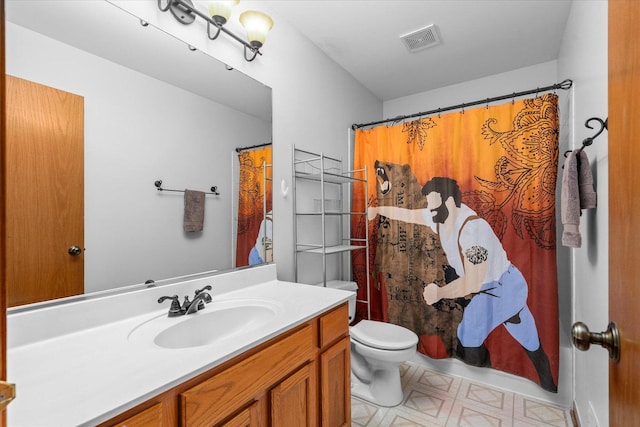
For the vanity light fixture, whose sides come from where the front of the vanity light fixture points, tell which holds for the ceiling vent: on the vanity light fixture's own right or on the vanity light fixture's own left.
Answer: on the vanity light fixture's own left

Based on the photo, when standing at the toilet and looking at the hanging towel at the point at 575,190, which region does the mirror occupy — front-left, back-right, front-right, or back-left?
back-right

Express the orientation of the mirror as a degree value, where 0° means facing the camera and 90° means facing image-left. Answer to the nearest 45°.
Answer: approximately 315°

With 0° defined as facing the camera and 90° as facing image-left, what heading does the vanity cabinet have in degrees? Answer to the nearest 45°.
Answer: approximately 315°

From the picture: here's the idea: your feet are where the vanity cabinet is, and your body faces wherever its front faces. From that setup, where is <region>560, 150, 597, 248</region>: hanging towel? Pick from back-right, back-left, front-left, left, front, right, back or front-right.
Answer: front-left

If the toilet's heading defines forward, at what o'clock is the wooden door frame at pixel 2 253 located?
The wooden door frame is roughly at 2 o'clock from the toilet.

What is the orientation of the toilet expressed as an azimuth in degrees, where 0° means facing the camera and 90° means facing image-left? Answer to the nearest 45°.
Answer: approximately 315°

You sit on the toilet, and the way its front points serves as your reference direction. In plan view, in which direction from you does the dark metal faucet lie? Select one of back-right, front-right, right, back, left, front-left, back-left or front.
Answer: right
